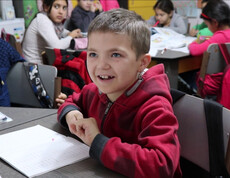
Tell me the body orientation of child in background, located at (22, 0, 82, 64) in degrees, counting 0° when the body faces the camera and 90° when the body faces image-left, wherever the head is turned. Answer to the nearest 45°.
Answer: approximately 270°

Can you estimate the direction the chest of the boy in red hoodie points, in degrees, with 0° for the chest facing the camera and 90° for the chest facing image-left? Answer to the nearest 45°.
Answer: approximately 45°

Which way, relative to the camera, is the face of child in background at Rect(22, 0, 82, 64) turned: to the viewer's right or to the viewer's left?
to the viewer's right

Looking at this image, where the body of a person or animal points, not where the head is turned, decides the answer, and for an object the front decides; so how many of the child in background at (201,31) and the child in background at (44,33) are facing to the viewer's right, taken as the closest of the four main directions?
1
